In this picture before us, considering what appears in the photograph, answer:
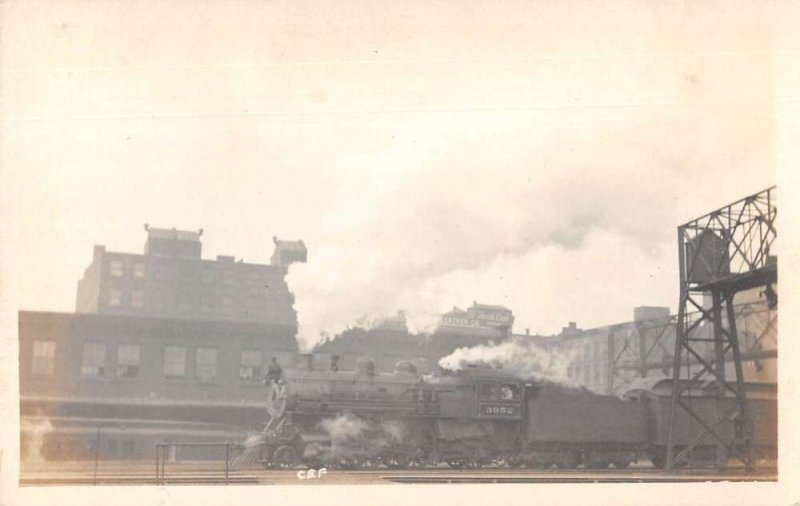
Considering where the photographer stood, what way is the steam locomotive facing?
facing to the left of the viewer

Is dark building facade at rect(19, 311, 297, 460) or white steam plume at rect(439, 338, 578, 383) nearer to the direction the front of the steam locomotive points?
the dark building facade

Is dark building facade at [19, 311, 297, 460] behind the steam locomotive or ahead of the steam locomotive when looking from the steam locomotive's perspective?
ahead

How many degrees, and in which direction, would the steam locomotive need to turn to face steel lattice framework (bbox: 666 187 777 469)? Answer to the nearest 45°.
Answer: approximately 180°
